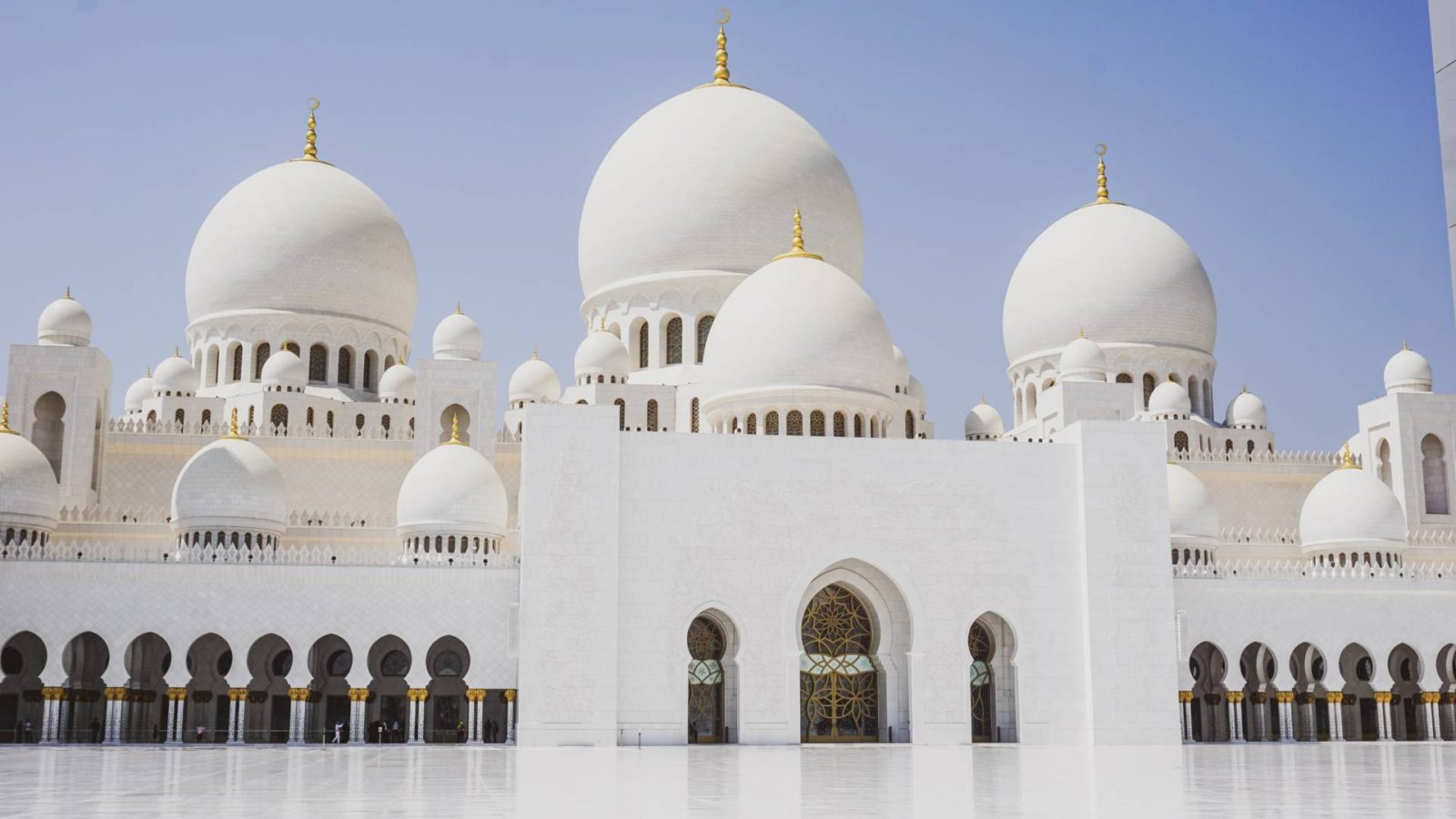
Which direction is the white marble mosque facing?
toward the camera
